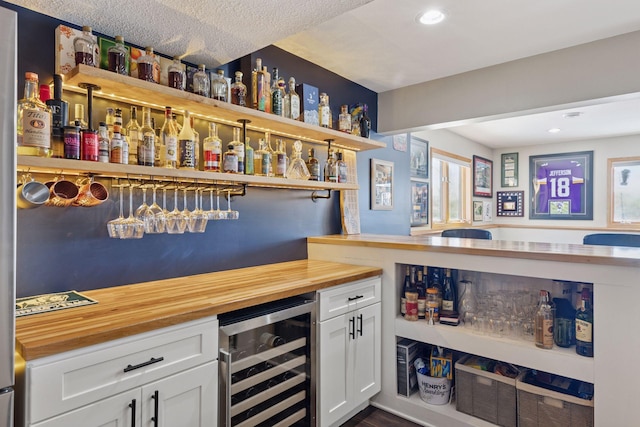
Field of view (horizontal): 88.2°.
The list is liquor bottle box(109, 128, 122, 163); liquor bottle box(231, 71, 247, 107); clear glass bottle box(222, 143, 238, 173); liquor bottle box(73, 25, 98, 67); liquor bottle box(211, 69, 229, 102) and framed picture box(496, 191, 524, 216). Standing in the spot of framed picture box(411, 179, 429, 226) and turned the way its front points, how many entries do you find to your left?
1

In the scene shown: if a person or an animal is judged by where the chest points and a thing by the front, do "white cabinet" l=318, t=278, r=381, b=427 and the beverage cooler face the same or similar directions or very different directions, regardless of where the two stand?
same or similar directions

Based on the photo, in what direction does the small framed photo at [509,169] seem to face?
toward the camera

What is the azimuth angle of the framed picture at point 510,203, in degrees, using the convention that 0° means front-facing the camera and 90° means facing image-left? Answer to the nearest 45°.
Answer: approximately 0°

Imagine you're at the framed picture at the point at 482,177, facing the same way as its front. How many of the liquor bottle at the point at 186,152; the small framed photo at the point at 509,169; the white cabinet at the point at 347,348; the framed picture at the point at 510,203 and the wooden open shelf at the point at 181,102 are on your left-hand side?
2

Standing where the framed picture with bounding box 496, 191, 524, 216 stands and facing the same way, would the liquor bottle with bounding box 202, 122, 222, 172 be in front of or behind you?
in front

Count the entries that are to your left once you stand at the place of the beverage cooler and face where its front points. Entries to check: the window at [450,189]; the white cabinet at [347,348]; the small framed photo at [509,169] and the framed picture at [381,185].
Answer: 4

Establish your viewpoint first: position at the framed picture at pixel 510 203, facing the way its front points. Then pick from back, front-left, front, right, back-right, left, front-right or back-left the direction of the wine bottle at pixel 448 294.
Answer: front

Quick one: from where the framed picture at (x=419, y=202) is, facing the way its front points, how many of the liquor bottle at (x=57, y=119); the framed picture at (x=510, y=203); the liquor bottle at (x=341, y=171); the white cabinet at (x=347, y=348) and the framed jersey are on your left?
2

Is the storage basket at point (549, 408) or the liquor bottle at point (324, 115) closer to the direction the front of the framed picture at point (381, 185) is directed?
the storage basket

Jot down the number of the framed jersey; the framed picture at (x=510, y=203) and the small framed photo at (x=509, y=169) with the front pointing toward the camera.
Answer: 3

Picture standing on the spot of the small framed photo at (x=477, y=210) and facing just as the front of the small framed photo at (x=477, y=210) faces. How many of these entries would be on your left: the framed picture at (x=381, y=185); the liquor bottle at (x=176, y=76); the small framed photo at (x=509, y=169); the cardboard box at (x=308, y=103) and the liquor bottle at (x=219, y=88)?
1
